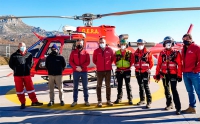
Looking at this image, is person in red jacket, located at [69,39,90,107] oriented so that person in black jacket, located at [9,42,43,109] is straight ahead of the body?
no

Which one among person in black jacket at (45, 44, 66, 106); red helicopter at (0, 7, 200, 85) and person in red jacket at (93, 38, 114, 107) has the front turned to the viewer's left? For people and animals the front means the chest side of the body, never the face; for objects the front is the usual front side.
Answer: the red helicopter

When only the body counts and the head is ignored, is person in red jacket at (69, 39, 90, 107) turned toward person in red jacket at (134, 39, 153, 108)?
no

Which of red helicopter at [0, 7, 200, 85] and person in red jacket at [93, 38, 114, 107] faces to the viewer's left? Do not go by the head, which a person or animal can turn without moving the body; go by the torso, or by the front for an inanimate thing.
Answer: the red helicopter

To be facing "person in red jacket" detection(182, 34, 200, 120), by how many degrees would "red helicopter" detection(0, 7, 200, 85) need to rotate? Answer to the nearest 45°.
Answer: approximately 135° to its left

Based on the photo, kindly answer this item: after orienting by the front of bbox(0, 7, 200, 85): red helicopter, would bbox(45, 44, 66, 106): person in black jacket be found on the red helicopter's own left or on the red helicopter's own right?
on the red helicopter's own left

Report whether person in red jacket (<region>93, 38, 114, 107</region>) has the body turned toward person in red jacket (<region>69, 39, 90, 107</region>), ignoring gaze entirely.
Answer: no

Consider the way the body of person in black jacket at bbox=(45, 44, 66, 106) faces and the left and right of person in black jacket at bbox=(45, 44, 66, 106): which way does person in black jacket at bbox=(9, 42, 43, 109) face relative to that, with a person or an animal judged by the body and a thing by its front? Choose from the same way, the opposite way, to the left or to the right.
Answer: the same way

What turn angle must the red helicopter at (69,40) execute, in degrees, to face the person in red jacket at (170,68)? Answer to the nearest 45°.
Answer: approximately 135° to its left

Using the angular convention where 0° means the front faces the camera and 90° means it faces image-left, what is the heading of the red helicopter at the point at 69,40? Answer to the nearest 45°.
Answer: approximately 90°

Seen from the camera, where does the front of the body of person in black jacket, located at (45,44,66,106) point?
toward the camera

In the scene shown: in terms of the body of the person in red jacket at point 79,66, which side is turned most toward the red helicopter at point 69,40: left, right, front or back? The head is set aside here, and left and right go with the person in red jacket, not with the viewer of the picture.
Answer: back

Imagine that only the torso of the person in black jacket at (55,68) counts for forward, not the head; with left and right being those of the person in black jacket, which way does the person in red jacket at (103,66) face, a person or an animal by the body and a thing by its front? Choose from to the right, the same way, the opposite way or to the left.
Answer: the same way

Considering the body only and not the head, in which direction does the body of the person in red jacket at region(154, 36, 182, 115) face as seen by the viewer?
toward the camera

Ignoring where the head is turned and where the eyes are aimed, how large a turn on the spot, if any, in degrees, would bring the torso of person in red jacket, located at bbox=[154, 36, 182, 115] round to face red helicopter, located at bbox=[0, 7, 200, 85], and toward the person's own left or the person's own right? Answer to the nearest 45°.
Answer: approximately 135° to the person's own right

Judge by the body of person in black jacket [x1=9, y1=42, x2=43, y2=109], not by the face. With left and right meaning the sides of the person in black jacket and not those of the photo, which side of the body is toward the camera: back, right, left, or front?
front
